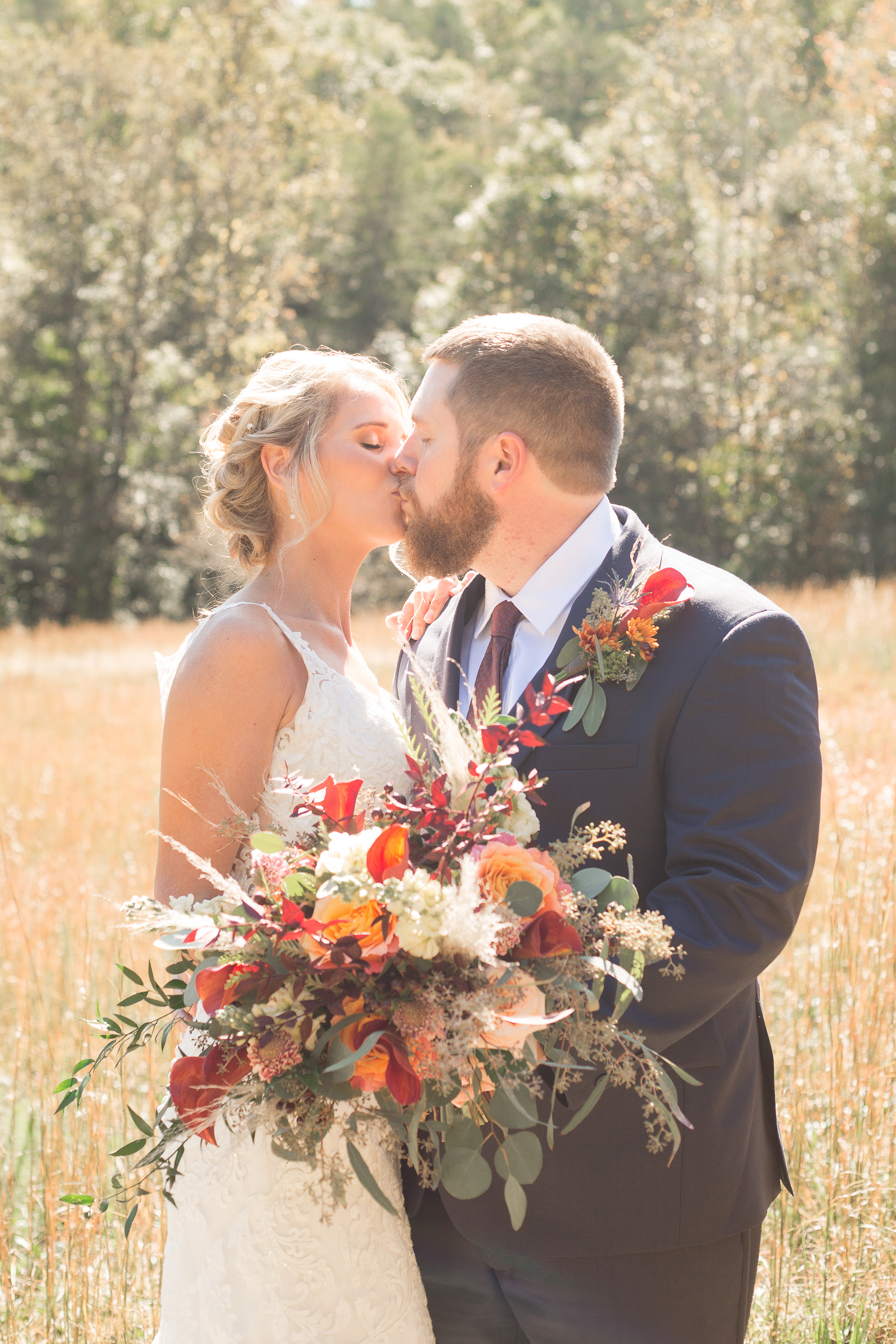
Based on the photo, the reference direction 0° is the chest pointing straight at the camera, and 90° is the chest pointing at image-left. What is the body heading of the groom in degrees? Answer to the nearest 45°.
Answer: approximately 45°

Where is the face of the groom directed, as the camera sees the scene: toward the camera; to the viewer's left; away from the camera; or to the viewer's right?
to the viewer's left

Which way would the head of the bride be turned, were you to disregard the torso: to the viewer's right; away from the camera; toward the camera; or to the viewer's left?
to the viewer's right
